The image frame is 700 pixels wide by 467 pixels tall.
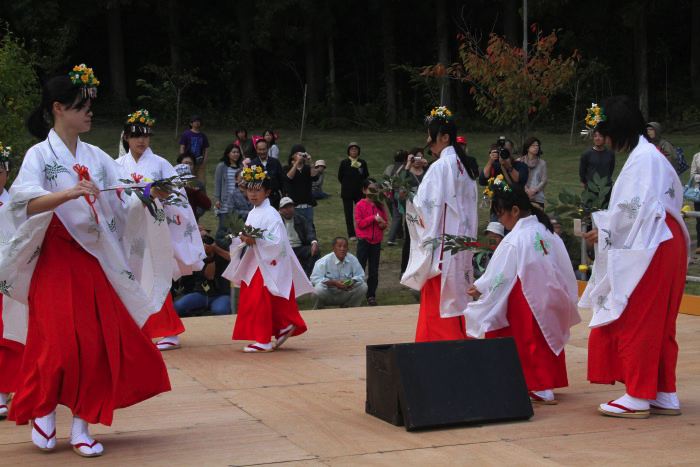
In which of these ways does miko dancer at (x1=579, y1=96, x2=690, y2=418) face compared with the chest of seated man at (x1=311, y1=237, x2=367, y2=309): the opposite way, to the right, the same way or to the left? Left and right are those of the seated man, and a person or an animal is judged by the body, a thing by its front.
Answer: to the right

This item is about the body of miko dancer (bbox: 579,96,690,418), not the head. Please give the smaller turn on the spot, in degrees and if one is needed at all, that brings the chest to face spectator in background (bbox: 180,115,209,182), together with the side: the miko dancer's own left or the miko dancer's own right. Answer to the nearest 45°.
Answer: approximately 45° to the miko dancer's own right

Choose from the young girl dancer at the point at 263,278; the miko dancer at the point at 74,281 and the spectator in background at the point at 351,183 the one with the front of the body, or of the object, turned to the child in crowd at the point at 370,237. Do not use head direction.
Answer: the spectator in background

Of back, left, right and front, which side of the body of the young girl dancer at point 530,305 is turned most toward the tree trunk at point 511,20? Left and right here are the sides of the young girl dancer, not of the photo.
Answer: right

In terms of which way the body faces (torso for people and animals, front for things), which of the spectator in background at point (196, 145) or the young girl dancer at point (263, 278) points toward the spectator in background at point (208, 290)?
the spectator in background at point (196, 145)

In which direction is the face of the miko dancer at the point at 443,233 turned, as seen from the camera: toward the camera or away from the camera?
away from the camera

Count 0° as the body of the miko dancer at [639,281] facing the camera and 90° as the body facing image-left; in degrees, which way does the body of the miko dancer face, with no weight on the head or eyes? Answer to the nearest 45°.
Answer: approximately 90°

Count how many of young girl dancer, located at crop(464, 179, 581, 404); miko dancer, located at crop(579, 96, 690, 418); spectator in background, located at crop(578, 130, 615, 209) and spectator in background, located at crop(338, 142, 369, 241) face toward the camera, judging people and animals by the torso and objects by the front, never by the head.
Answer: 2

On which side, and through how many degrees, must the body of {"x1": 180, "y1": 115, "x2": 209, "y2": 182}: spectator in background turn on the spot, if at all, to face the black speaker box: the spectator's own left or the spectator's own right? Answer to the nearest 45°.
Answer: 0° — they already face it

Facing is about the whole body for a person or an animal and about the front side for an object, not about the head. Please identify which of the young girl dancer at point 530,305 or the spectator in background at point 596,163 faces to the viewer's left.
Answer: the young girl dancer

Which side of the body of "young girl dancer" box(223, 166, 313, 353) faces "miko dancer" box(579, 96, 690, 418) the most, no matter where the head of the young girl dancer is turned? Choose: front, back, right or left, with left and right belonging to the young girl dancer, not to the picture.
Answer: left

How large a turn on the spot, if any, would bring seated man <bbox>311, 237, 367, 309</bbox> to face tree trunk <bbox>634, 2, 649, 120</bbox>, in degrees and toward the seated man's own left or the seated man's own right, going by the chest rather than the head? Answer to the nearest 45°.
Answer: approximately 135° to the seated man's own left

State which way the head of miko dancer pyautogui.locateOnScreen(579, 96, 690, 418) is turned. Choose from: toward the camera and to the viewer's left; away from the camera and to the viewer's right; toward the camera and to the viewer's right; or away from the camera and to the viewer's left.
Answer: away from the camera and to the viewer's left

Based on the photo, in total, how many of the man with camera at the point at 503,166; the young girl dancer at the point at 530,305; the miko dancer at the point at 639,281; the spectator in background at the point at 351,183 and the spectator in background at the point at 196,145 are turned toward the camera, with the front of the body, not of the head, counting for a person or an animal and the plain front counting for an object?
3

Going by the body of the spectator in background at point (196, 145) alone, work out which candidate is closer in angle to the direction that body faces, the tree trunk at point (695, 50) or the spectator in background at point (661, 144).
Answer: the spectator in background
